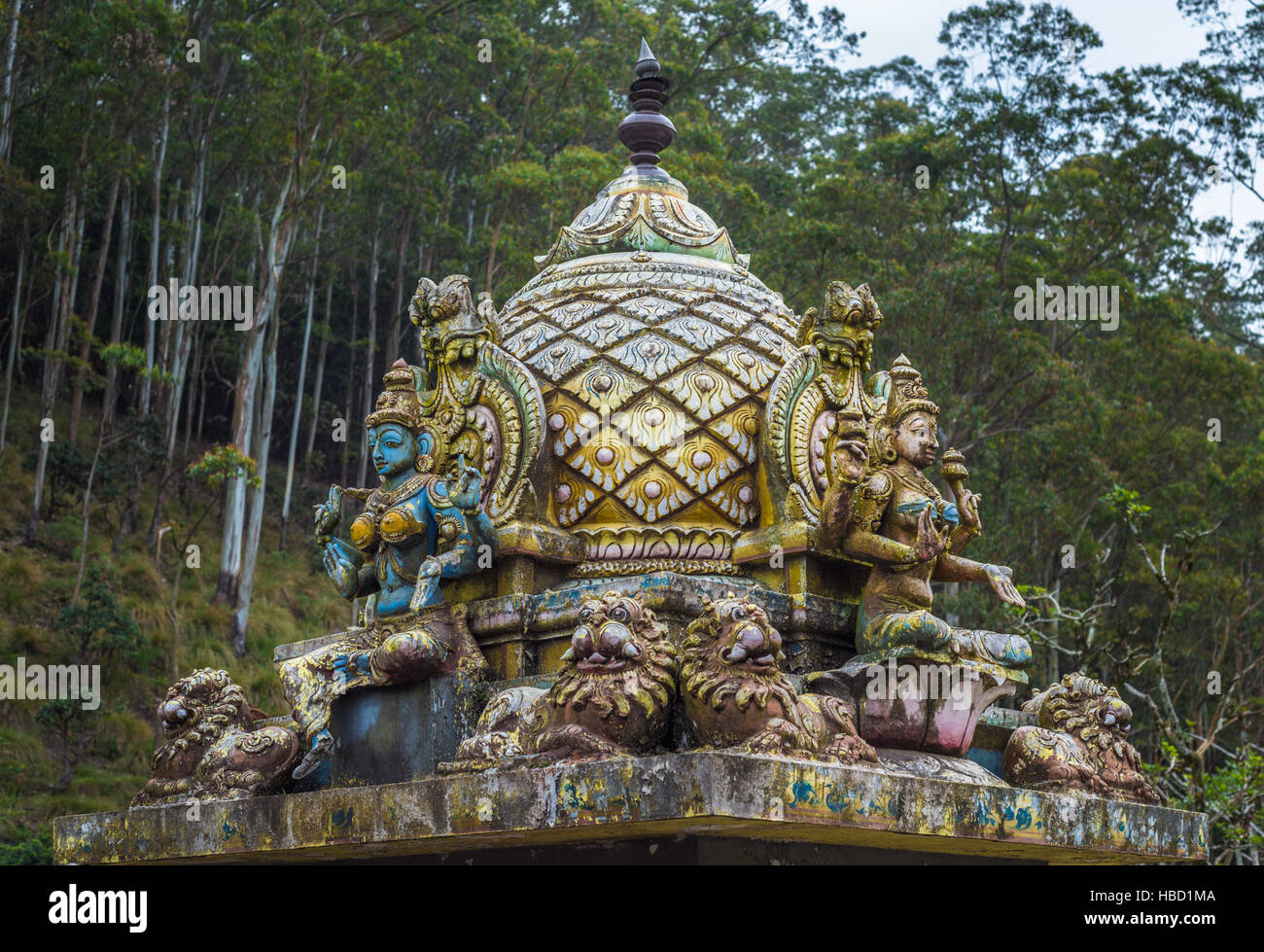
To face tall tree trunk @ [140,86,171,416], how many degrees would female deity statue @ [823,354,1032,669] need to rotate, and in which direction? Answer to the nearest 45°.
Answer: approximately 180°

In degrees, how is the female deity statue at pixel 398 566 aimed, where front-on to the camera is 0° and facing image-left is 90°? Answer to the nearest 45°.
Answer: approximately 45°

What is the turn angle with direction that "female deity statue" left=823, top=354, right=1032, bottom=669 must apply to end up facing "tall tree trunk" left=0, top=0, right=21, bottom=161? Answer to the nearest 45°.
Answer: approximately 180°

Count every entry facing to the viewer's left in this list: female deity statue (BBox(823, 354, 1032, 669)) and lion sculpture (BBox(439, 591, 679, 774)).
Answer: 0

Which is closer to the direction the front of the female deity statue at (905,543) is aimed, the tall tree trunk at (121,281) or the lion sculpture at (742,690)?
the lion sculpture

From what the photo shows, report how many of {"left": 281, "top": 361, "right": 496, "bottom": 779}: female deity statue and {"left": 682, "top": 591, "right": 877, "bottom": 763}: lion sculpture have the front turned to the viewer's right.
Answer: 0

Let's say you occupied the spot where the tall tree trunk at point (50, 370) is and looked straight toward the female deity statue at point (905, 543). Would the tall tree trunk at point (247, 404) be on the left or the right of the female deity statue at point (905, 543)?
left

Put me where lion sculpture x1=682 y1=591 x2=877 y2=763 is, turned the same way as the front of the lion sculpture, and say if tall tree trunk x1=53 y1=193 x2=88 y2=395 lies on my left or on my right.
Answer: on my right

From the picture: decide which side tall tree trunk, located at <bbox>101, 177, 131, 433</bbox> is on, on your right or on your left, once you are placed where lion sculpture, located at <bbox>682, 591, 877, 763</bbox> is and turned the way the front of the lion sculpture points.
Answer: on your right
